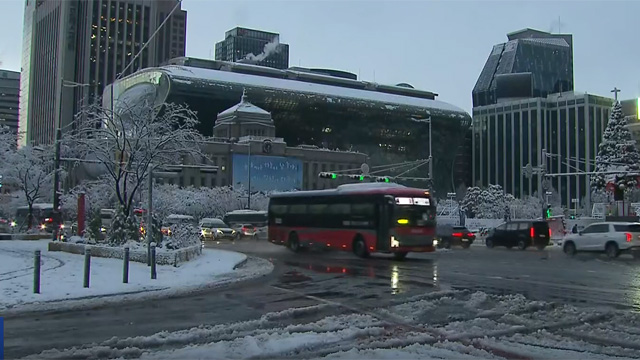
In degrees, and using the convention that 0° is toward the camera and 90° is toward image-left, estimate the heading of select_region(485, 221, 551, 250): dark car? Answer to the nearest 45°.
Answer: approximately 135°

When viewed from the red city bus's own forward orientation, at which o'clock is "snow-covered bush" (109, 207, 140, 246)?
The snow-covered bush is roughly at 4 o'clock from the red city bus.

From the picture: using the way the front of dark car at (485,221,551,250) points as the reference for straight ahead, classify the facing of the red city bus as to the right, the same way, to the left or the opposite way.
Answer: the opposite way

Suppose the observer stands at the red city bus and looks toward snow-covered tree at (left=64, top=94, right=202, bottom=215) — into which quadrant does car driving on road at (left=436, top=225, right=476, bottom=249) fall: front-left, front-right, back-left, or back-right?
back-right

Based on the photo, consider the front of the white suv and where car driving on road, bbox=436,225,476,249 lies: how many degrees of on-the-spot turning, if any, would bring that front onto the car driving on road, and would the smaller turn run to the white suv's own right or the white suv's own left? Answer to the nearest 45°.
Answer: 0° — it already faces it

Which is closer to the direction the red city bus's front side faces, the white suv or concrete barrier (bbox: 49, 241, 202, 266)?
the white suv

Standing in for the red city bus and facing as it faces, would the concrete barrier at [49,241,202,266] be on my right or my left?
on my right
